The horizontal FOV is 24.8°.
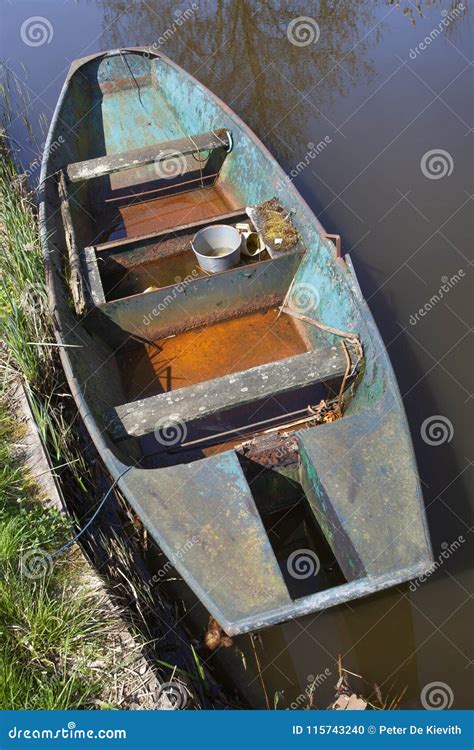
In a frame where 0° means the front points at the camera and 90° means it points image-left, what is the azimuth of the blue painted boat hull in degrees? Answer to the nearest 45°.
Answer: approximately 180°
